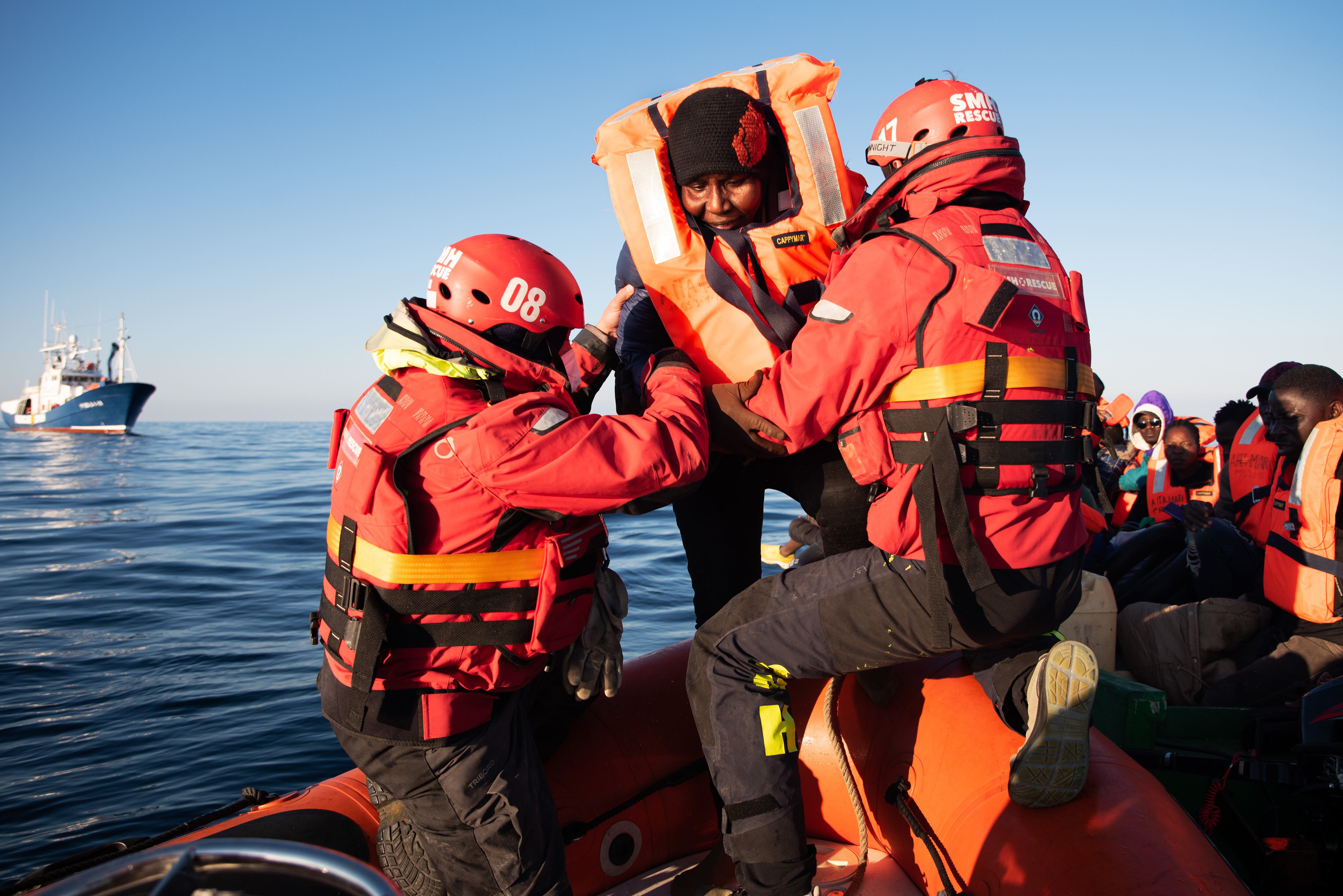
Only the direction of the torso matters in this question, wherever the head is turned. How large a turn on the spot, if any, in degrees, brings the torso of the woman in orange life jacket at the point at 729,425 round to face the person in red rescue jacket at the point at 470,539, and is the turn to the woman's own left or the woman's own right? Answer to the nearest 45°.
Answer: approximately 45° to the woman's own right

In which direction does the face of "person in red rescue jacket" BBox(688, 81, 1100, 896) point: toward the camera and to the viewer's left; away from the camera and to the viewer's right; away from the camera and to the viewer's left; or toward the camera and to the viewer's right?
away from the camera and to the viewer's left

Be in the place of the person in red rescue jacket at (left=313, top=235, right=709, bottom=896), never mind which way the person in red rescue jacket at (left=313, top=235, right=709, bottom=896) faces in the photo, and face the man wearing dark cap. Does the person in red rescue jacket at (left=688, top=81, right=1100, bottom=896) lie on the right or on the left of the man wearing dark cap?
right

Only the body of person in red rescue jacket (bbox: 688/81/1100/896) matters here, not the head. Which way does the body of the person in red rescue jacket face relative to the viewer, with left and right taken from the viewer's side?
facing away from the viewer and to the left of the viewer

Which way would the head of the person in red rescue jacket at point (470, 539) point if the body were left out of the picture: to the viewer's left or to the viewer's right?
to the viewer's right

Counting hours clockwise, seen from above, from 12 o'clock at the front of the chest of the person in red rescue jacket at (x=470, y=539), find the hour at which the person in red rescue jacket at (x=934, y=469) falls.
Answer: the person in red rescue jacket at (x=934, y=469) is roughly at 2 o'clock from the person in red rescue jacket at (x=470, y=539).

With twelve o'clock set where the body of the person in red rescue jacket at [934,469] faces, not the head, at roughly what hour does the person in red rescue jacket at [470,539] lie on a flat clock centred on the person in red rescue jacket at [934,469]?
the person in red rescue jacket at [470,539] is roughly at 10 o'clock from the person in red rescue jacket at [934,469].
